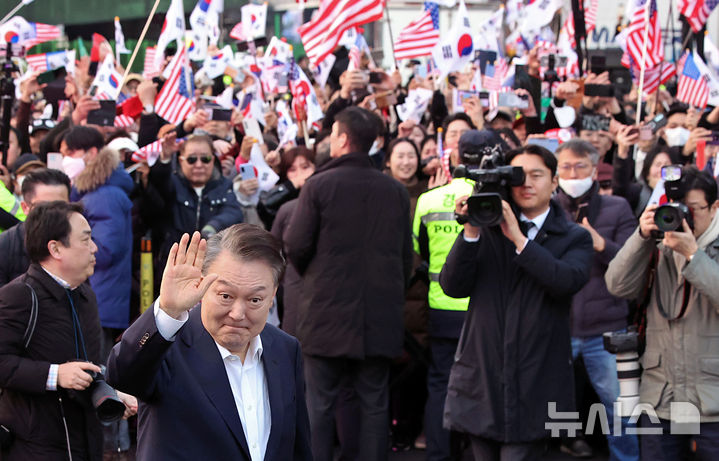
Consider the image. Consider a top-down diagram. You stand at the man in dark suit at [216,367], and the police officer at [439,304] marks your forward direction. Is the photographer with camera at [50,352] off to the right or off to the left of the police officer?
left

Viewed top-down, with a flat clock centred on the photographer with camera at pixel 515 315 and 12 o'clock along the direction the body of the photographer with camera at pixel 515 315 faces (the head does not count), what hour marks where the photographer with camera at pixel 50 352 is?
the photographer with camera at pixel 50 352 is roughly at 1 o'clock from the photographer with camera at pixel 515 315.

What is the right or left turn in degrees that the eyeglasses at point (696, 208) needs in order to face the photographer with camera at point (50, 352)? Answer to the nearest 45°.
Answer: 0° — it already faces them

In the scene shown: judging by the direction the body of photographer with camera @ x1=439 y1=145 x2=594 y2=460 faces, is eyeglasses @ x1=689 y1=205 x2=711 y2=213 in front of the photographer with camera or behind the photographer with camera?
behind

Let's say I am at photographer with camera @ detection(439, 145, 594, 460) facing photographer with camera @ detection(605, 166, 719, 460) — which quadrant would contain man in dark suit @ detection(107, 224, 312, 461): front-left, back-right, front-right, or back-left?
back-right

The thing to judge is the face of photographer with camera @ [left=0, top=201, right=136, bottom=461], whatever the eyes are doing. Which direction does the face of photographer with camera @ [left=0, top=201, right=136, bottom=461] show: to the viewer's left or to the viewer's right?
to the viewer's right

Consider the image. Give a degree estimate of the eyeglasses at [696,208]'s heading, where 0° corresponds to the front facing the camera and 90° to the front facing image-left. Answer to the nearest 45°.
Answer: approximately 45°

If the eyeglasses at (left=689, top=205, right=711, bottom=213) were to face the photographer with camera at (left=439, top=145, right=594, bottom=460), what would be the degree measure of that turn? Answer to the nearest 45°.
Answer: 0° — it already faces them

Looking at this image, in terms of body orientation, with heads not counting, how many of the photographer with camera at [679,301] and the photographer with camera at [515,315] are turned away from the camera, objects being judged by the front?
0

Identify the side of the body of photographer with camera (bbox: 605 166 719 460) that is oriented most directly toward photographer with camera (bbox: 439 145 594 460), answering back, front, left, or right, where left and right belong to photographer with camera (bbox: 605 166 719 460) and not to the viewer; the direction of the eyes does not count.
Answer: right

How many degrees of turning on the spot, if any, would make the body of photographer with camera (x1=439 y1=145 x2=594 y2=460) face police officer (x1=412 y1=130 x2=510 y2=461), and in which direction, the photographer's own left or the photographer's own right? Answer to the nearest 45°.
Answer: approximately 135° to the photographer's own right

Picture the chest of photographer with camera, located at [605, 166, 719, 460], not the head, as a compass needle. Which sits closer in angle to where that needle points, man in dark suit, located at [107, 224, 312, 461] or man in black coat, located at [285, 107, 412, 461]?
the man in dark suit

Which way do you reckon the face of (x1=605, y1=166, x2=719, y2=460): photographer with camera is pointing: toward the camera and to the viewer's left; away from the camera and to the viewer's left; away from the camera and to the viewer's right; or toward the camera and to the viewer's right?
toward the camera and to the viewer's left
